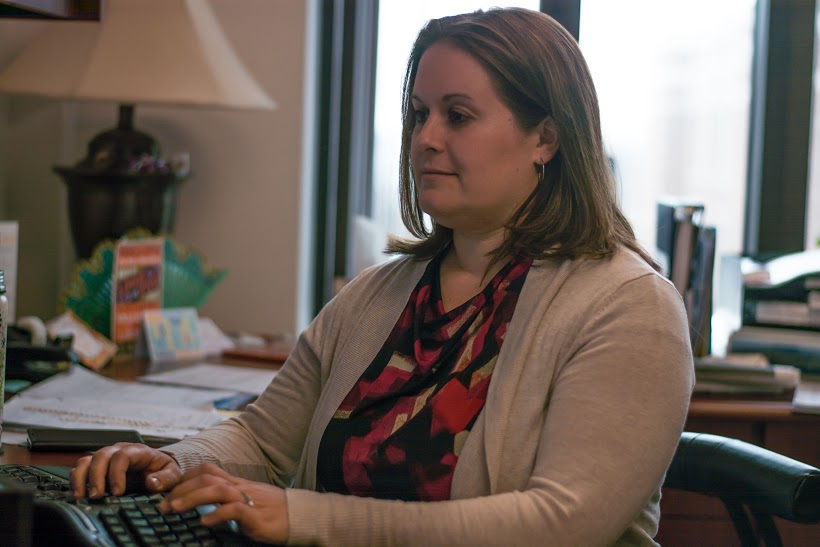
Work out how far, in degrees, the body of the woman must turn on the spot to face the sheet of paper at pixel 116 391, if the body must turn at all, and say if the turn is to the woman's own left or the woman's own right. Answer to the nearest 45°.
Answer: approximately 90° to the woman's own right

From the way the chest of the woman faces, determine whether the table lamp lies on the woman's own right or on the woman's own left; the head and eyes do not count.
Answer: on the woman's own right

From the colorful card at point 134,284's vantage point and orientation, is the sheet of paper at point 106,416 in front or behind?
in front

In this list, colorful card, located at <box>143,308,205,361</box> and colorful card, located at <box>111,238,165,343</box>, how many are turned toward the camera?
2

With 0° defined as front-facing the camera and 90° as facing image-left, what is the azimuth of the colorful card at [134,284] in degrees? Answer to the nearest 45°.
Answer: approximately 0°

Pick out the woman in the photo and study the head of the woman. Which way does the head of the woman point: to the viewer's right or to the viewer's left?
to the viewer's left
